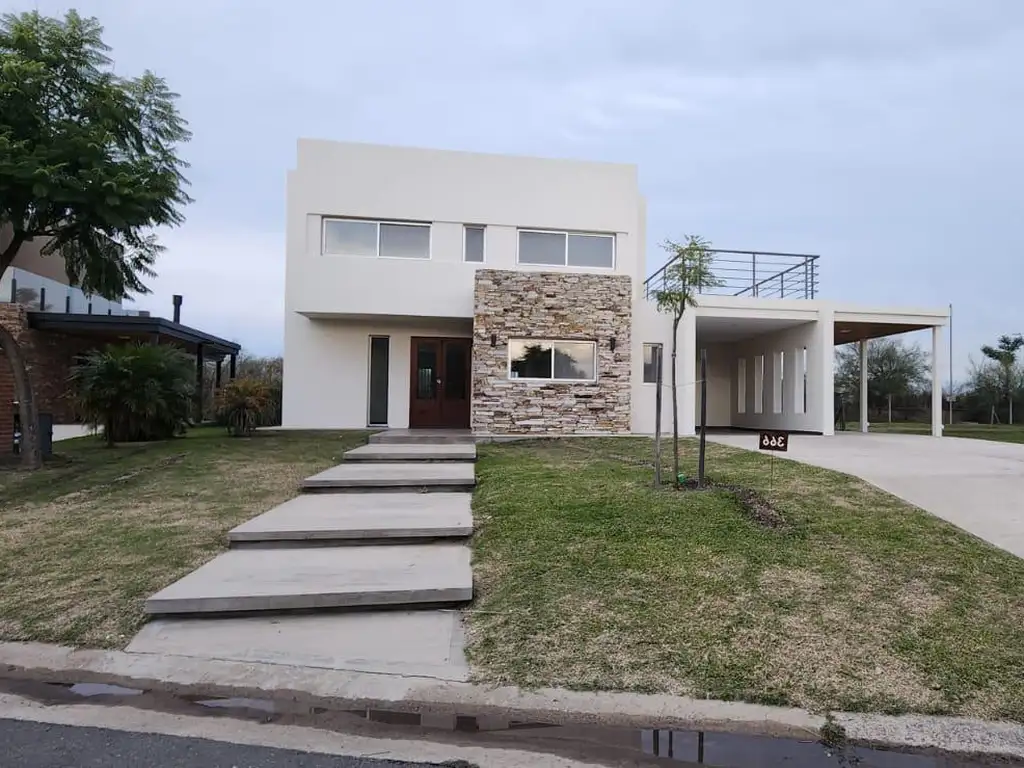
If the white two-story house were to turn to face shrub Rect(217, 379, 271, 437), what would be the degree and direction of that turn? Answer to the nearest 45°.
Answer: approximately 90° to its right

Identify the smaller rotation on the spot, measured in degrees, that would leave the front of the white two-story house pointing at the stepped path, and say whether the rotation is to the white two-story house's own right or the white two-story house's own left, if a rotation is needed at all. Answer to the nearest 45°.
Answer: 0° — it already faces it

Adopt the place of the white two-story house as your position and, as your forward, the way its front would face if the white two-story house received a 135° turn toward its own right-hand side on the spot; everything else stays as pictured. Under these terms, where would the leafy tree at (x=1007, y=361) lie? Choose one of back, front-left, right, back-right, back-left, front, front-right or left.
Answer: right

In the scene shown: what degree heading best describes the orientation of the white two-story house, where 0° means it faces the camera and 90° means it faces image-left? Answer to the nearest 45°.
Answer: approximately 0°

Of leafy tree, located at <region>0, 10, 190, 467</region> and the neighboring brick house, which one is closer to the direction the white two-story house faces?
the leafy tree
